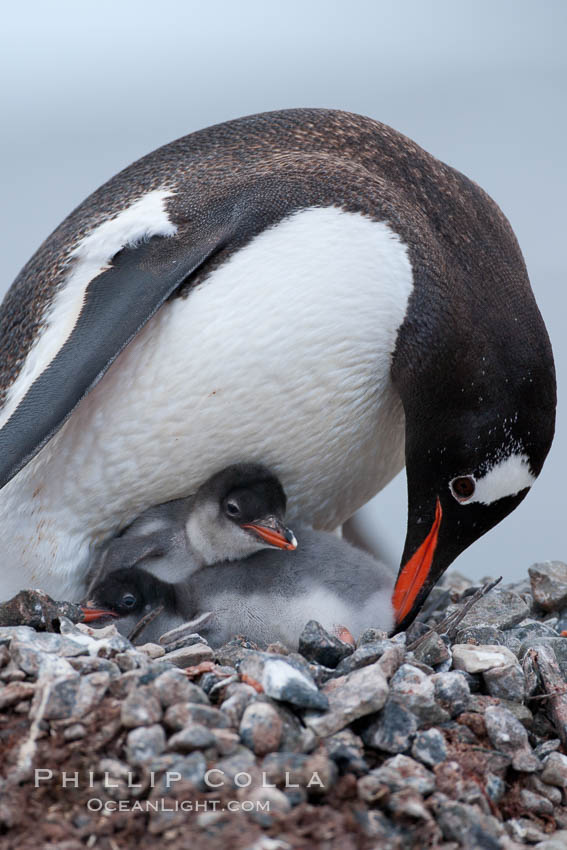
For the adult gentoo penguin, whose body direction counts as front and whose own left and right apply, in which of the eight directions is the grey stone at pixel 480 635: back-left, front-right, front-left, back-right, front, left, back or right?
front

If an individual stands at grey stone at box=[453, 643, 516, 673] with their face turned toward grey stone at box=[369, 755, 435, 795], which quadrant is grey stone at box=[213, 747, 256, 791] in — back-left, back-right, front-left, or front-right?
front-right

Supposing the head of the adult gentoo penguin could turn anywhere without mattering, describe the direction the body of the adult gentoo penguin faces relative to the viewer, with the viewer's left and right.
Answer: facing to the right of the viewer

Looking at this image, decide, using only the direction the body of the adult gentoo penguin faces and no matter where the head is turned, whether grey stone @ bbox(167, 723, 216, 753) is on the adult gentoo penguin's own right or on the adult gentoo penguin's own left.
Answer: on the adult gentoo penguin's own right

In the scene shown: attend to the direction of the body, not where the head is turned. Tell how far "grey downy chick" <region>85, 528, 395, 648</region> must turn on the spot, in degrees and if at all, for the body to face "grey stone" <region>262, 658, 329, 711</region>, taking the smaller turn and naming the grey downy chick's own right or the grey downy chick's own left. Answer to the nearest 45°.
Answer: approximately 90° to the grey downy chick's own left

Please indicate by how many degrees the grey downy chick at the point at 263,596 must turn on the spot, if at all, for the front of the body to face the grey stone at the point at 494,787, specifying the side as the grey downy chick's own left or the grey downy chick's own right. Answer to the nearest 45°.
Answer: approximately 135° to the grey downy chick's own left

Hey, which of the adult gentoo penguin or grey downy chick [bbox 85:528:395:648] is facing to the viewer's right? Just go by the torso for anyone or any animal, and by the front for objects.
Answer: the adult gentoo penguin

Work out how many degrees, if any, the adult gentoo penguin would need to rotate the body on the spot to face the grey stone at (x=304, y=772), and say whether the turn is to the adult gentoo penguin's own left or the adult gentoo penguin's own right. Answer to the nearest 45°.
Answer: approximately 90° to the adult gentoo penguin's own right

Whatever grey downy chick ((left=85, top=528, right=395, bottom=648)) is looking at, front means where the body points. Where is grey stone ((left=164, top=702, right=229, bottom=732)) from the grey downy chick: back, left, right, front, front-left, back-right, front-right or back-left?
left

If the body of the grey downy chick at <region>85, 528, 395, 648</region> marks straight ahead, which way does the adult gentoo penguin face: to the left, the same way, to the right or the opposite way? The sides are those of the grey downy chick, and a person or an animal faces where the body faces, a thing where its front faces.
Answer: the opposite way

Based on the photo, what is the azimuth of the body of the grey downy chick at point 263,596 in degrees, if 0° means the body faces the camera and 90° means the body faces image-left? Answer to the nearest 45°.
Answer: approximately 90°

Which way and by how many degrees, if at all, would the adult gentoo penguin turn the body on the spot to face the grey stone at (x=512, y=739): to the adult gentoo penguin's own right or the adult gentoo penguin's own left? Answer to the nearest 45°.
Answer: approximately 45° to the adult gentoo penguin's own right

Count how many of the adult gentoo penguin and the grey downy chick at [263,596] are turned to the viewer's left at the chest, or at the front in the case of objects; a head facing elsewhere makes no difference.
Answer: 1
